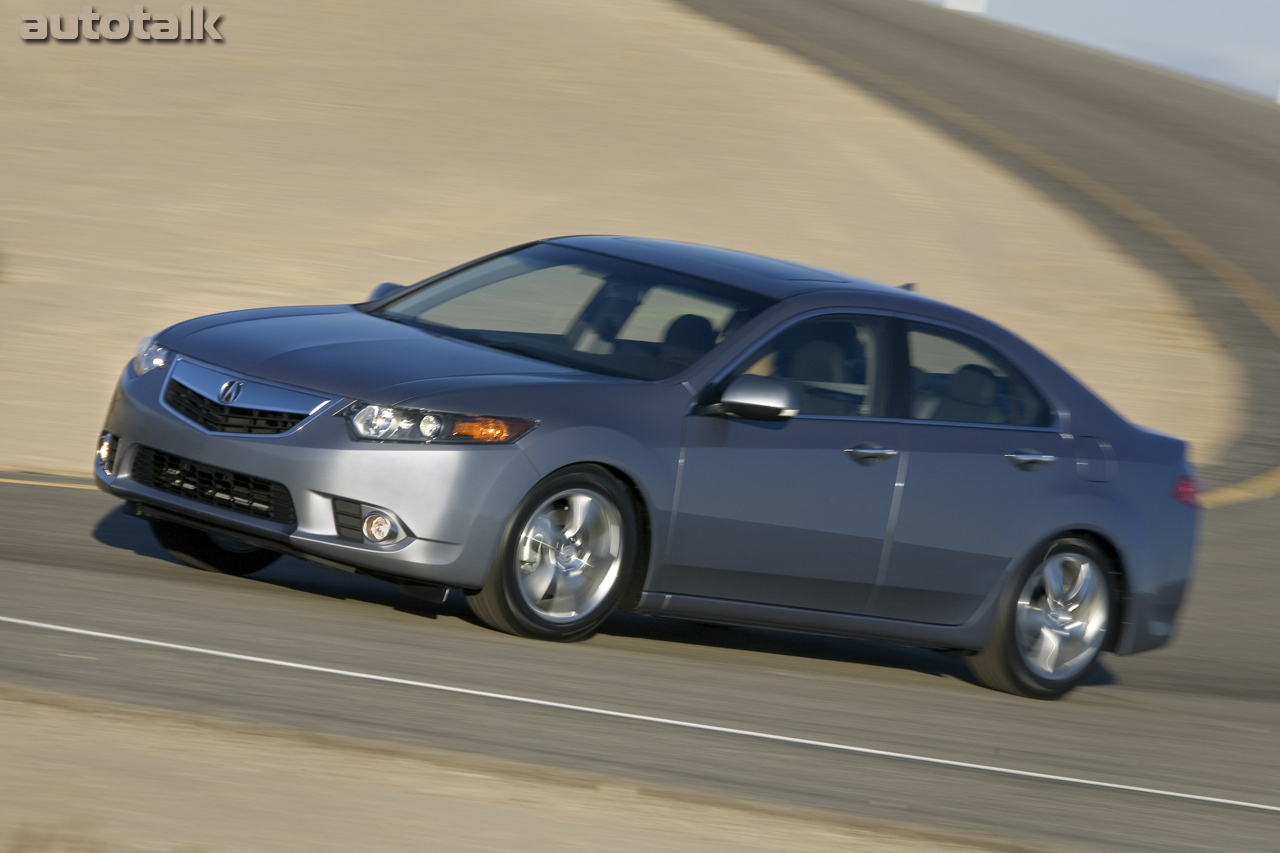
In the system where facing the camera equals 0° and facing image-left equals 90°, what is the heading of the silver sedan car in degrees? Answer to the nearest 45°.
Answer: approximately 45°
